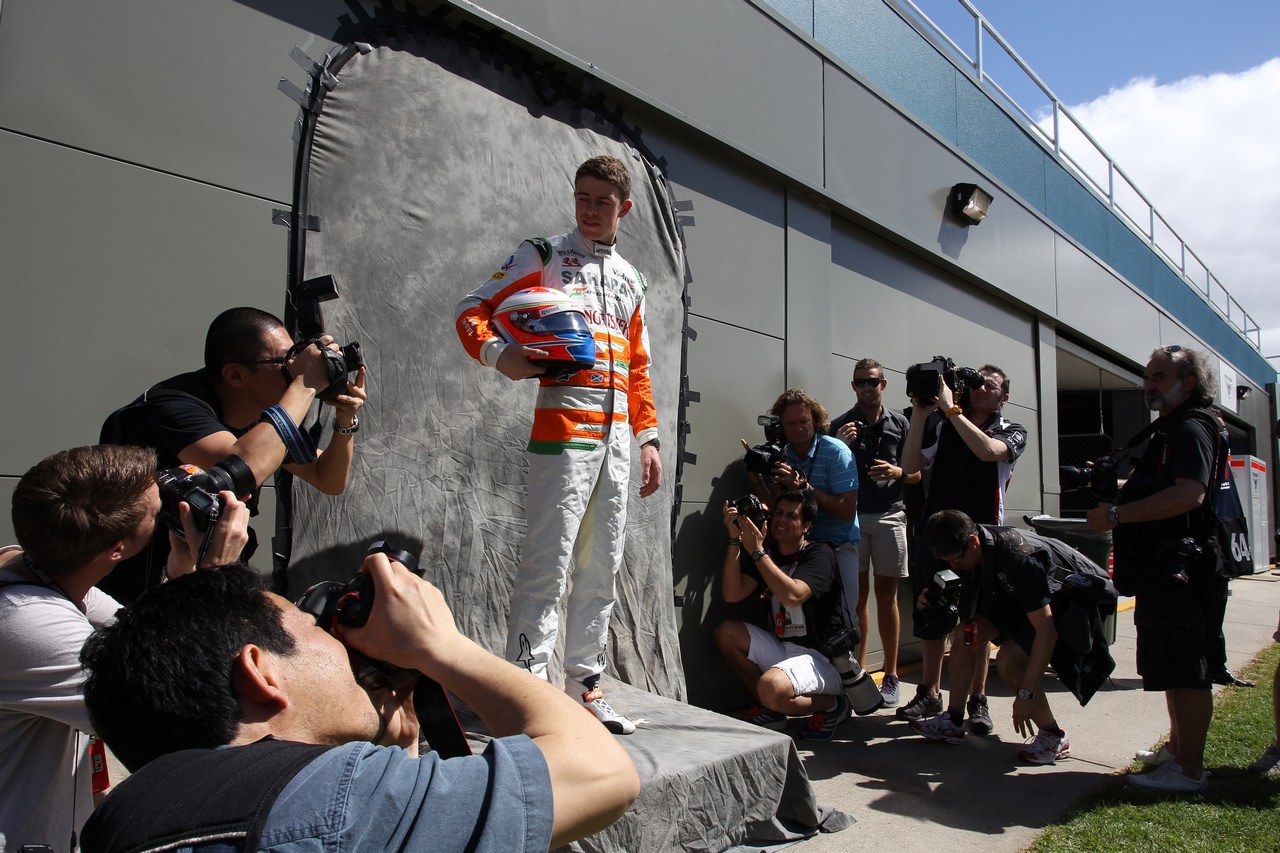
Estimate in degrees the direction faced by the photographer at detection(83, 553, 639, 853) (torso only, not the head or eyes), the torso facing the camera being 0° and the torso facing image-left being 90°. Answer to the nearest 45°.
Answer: approximately 225°

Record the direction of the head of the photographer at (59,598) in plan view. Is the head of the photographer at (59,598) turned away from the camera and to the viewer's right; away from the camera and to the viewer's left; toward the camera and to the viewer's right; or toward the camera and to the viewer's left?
away from the camera and to the viewer's right

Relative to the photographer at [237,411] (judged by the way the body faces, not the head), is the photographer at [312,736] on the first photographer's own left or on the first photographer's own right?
on the first photographer's own right

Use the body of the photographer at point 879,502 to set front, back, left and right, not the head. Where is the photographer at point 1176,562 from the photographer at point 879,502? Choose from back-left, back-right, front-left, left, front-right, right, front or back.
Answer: front-left

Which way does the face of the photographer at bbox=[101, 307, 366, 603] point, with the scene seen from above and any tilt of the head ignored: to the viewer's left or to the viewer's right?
to the viewer's right

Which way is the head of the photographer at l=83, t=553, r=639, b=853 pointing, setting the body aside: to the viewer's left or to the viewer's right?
to the viewer's right

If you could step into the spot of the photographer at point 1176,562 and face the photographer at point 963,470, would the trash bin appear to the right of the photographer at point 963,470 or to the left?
right

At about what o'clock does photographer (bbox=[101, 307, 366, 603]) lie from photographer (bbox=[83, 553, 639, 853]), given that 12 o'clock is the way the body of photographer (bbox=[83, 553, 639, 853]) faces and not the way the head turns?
photographer (bbox=[101, 307, 366, 603]) is roughly at 10 o'clock from photographer (bbox=[83, 553, 639, 853]).

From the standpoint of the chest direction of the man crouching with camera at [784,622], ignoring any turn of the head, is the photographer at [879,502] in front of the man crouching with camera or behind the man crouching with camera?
behind

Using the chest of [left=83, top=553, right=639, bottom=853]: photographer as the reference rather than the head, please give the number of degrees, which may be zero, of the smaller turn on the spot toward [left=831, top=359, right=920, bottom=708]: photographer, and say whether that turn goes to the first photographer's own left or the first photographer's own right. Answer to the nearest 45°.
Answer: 0° — they already face them

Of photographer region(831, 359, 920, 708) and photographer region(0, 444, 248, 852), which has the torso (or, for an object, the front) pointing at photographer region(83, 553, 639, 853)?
photographer region(831, 359, 920, 708)

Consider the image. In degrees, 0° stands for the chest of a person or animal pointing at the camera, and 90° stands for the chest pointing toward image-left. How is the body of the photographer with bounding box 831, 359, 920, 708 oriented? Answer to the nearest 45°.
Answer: approximately 0°

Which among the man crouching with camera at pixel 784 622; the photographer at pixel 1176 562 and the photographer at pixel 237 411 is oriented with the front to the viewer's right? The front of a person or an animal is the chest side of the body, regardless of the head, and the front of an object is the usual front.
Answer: the photographer at pixel 237 411

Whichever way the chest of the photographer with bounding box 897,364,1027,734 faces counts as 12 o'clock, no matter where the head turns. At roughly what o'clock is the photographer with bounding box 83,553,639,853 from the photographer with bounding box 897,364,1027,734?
the photographer with bounding box 83,553,639,853 is roughly at 11 o'clock from the photographer with bounding box 897,364,1027,734.
